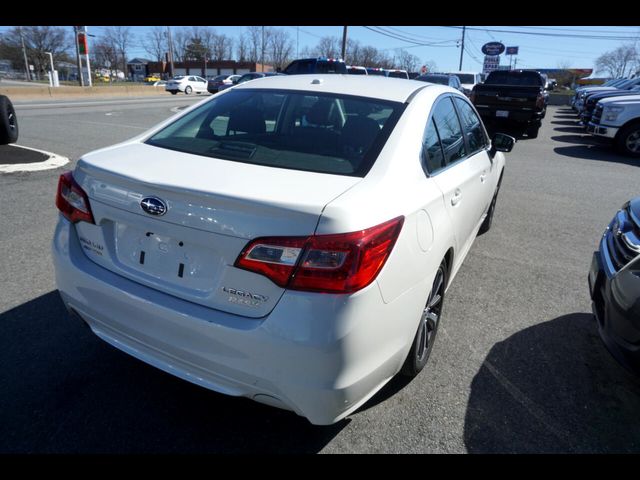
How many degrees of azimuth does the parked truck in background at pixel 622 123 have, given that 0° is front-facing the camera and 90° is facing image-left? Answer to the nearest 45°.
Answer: approximately 45°

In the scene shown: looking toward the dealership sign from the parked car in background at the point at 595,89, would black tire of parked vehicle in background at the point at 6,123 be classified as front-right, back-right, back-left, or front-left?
back-left

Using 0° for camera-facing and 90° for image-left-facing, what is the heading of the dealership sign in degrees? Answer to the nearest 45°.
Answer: approximately 0°

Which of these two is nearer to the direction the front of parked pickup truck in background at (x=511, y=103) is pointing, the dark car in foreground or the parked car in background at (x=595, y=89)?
the parked car in background

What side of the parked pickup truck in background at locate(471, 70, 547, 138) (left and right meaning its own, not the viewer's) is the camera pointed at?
back

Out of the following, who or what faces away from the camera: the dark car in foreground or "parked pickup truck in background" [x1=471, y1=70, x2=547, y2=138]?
the parked pickup truck in background

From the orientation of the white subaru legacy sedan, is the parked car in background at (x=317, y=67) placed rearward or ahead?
ahead

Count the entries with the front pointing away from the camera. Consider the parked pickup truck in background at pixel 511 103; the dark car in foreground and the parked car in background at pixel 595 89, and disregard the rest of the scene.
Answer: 1

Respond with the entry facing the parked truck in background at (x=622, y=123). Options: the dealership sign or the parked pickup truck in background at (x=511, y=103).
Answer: the dealership sign

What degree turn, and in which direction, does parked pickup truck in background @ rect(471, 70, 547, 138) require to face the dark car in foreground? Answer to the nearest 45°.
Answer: approximately 180°

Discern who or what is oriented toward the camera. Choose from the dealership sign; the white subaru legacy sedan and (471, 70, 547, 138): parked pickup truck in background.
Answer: the dealership sign

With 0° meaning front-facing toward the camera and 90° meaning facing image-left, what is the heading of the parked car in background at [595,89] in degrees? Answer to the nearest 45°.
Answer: approximately 45°

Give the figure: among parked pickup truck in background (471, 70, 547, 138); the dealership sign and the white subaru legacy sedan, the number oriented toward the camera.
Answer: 1
